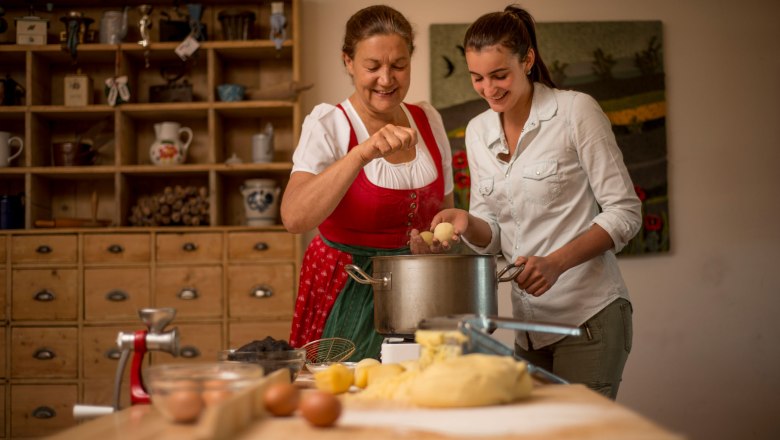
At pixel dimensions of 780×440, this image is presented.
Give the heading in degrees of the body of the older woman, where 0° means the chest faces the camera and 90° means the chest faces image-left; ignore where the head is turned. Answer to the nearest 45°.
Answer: approximately 315°

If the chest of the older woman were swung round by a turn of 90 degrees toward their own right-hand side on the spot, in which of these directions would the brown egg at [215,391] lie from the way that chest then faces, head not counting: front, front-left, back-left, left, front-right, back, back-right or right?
front-left

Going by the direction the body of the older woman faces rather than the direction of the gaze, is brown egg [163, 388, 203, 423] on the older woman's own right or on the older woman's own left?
on the older woman's own right

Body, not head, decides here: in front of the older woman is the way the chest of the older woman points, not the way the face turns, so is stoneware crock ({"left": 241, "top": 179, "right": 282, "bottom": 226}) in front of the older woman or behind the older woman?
behind

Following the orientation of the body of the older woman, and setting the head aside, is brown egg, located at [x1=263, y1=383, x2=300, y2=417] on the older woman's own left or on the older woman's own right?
on the older woman's own right

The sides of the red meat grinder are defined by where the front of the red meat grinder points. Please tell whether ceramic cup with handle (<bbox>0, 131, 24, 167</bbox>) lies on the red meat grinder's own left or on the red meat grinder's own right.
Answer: on the red meat grinder's own left

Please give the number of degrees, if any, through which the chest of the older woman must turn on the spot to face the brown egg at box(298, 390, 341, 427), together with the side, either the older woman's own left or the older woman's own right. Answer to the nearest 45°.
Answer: approximately 45° to the older woman's own right

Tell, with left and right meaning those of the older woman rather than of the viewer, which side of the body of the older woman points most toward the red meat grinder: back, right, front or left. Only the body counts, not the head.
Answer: right

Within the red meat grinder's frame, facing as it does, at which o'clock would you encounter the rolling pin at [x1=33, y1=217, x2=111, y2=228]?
The rolling pin is roughly at 9 o'clock from the red meat grinder.

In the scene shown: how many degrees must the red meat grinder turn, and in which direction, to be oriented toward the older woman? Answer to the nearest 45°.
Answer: approximately 45° to its left

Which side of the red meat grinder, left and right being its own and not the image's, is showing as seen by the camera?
right
